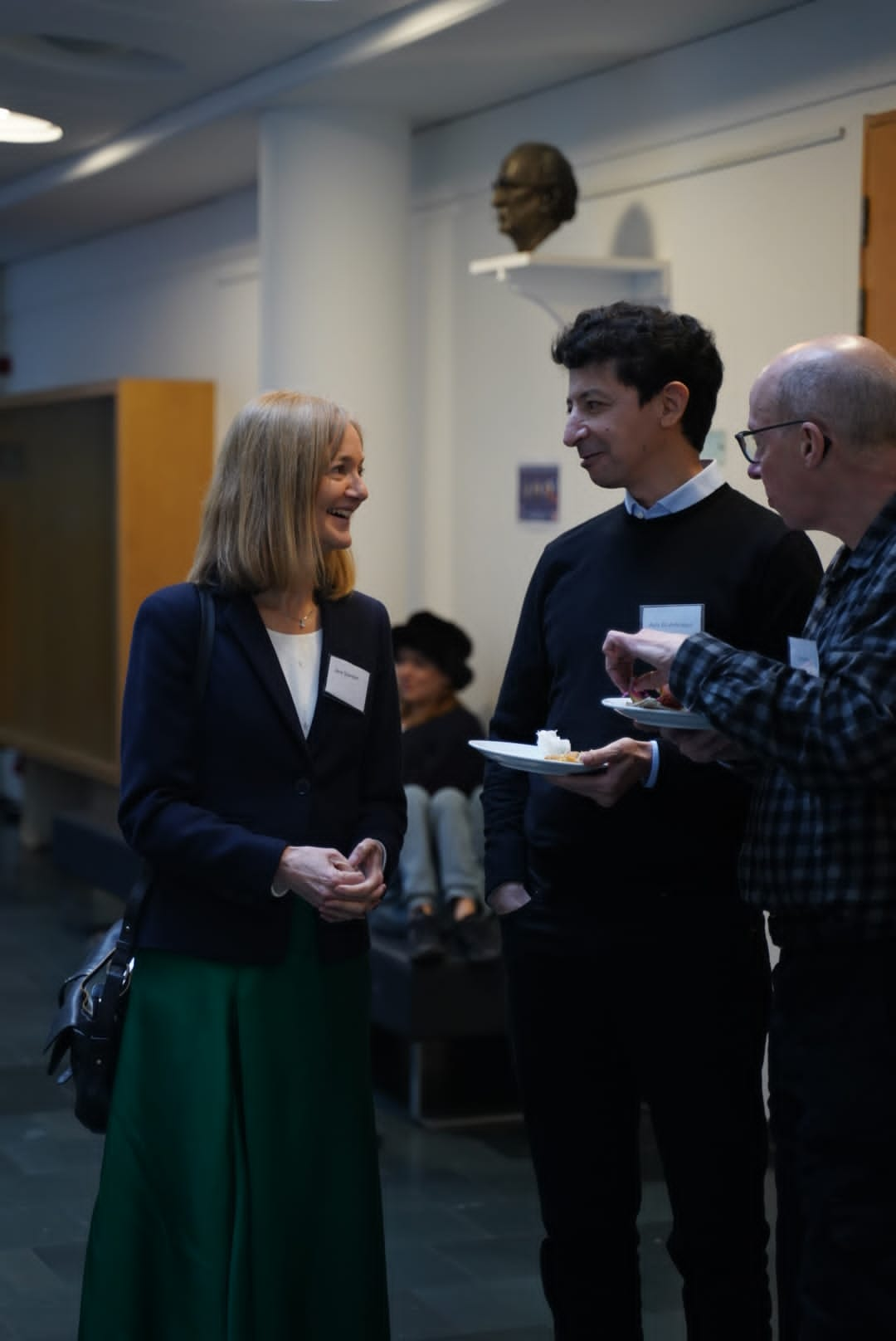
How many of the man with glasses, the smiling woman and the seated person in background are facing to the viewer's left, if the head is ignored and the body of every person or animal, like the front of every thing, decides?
1

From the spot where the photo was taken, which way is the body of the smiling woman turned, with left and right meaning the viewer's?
facing the viewer and to the right of the viewer

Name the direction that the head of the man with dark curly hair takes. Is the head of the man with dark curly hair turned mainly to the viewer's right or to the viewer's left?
to the viewer's left

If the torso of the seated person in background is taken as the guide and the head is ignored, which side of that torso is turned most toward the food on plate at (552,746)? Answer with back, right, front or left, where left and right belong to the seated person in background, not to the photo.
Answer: front

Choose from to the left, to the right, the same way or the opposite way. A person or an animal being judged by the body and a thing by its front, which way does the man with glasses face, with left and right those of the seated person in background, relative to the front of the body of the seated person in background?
to the right

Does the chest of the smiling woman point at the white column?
no

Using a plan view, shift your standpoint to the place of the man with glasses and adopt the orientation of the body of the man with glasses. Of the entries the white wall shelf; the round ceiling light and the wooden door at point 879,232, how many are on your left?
0

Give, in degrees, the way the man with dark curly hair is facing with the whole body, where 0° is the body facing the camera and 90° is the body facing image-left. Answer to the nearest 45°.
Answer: approximately 45°

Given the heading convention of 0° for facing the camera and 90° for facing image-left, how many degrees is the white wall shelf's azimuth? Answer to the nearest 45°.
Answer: approximately 45°

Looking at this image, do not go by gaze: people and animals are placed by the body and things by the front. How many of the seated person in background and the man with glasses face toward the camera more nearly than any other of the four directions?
1

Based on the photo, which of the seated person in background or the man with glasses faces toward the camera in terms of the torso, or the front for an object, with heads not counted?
the seated person in background

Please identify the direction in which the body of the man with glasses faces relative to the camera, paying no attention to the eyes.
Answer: to the viewer's left

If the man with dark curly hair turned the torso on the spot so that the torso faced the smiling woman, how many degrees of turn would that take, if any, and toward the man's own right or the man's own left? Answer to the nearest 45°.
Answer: approximately 45° to the man's own right

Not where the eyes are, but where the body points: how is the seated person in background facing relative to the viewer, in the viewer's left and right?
facing the viewer

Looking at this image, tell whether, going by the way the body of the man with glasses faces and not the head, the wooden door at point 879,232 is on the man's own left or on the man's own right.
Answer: on the man's own right

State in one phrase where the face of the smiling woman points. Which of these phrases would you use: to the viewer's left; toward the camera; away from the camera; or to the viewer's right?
to the viewer's right

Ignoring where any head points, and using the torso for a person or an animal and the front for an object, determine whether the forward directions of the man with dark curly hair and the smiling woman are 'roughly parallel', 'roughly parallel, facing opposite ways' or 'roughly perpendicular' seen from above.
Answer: roughly perpendicular

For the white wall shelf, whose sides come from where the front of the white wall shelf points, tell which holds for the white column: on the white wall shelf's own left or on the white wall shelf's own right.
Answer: on the white wall shelf's own right
